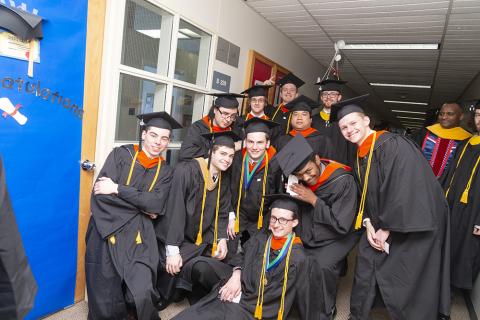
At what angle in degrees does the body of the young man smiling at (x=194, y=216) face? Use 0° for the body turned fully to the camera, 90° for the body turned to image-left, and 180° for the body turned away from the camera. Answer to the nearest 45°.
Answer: approximately 315°

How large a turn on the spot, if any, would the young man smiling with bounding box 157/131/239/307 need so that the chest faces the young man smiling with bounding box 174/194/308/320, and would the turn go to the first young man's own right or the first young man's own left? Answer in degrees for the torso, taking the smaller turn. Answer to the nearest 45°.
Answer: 0° — they already face them

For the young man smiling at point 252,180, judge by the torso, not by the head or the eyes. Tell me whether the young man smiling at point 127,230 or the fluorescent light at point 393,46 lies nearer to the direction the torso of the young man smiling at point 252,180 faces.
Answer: the young man smiling

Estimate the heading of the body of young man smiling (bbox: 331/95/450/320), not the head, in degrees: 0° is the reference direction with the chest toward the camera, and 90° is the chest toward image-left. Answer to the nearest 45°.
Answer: approximately 45°
